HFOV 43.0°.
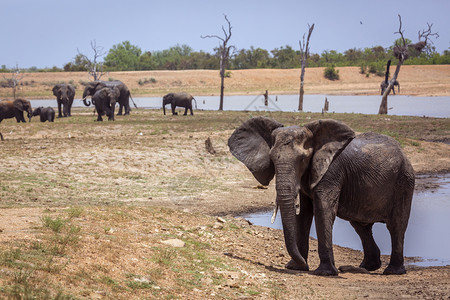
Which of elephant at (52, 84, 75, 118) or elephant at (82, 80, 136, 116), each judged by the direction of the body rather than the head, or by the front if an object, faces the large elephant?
elephant at (52, 84, 75, 118)

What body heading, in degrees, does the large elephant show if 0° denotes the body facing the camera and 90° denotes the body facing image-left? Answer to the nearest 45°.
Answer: approximately 45°

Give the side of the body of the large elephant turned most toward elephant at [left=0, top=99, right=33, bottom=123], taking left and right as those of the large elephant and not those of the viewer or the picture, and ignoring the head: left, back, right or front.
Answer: right

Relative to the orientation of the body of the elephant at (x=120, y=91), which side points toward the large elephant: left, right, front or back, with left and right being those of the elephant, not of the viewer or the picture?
left

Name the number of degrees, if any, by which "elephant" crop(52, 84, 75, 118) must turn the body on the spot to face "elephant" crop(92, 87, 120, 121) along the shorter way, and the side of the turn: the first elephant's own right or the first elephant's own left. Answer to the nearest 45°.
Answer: approximately 45° to the first elephant's own left

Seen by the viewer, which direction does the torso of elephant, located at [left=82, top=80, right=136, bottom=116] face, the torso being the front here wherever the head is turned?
to the viewer's left

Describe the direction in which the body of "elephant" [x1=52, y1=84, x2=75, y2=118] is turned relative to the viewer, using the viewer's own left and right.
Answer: facing the viewer

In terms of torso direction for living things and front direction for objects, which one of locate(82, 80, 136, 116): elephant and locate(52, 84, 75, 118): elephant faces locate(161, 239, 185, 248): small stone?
locate(52, 84, 75, 118): elephant

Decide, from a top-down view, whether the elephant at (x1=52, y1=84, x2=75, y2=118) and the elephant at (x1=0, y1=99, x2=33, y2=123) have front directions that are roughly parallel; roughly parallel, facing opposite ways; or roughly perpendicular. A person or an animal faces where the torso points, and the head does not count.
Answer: roughly perpendicular

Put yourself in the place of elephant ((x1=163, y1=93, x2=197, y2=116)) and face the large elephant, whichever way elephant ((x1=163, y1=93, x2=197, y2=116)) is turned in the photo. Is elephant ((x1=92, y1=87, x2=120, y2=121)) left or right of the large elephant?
right

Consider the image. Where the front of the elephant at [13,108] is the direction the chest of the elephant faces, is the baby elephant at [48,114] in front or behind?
in front
